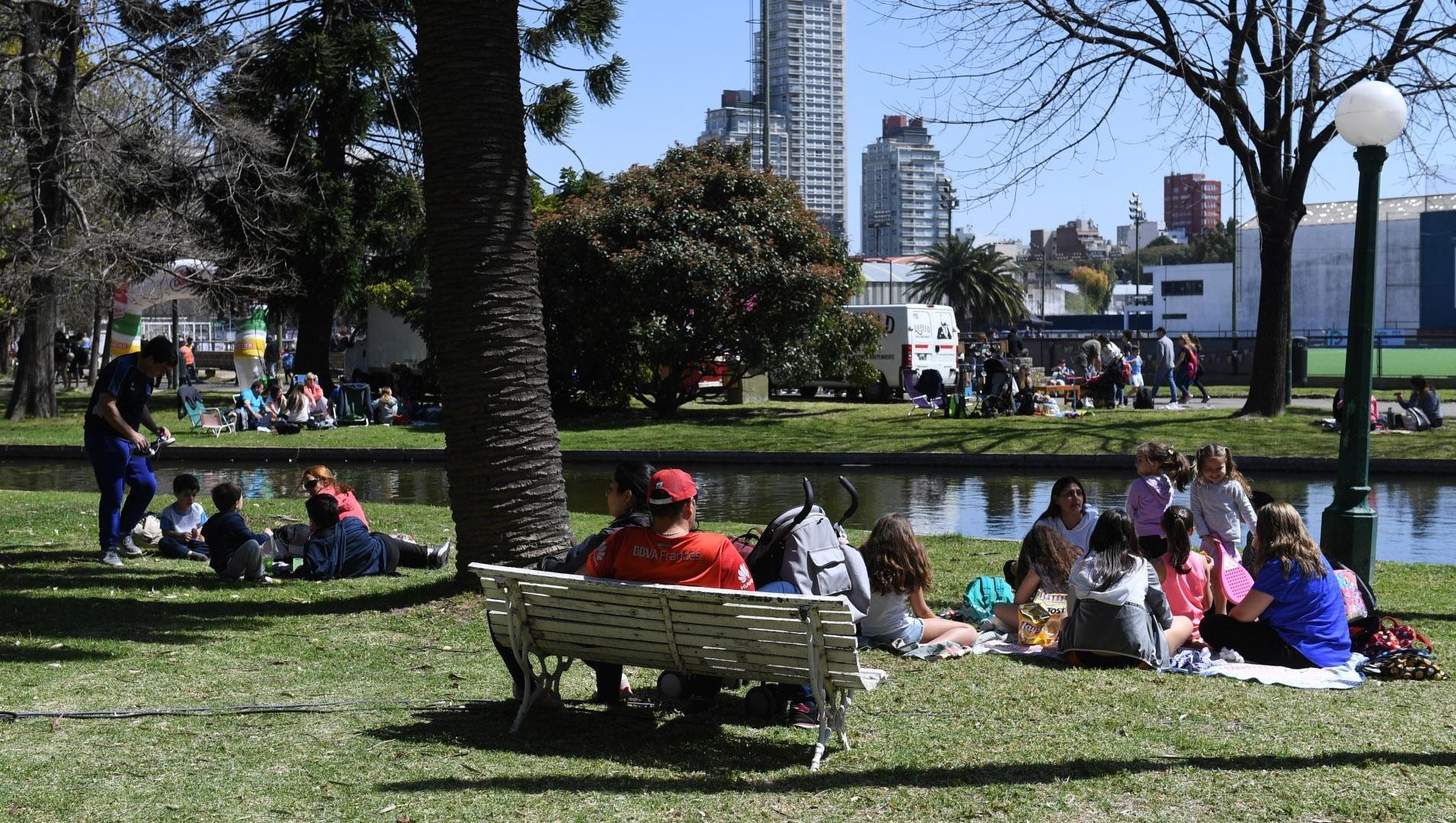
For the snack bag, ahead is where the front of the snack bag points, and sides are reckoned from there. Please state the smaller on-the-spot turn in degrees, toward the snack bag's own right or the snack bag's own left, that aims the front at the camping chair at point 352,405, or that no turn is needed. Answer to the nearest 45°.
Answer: approximately 135° to the snack bag's own right

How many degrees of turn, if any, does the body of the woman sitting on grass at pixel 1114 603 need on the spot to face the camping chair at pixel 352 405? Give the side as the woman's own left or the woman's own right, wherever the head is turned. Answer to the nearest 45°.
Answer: approximately 45° to the woman's own left

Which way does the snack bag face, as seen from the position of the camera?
facing the viewer

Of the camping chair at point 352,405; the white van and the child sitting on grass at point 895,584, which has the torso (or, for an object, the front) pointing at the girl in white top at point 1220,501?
the child sitting on grass

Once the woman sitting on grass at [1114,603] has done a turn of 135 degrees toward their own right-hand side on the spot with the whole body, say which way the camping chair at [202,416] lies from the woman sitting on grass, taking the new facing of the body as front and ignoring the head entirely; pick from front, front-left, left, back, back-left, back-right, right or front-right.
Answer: back

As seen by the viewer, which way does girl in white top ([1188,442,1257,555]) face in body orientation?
toward the camera

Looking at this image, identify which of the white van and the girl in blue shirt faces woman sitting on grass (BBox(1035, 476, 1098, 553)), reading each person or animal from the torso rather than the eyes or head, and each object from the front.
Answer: the girl in blue shirt

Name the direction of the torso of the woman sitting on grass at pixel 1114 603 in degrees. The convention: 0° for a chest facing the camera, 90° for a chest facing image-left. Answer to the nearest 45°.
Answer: approximately 180°

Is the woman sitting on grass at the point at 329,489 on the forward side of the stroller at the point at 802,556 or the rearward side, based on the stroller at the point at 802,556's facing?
on the forward side

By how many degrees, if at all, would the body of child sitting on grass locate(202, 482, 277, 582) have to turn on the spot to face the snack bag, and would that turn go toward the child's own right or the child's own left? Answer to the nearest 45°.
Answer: approximately 90° to the child's own right

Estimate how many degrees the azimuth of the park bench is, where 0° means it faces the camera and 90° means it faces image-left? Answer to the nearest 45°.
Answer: approximately 225°

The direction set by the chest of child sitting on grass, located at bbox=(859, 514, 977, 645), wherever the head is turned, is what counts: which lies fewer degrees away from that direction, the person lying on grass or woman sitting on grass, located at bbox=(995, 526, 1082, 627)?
the woman sitting on grass

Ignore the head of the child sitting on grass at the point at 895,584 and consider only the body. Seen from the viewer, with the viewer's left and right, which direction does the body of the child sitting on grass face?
facing away from the viewer and to the right of the viewer

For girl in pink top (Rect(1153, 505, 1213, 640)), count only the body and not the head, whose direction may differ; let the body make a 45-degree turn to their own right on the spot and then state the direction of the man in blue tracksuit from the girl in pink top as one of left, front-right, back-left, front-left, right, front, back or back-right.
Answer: back-left

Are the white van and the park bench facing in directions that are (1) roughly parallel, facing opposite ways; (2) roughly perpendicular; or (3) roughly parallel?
roughly perpendicular

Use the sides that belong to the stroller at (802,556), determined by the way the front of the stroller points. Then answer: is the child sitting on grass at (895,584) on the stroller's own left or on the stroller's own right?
on the stroller's own right

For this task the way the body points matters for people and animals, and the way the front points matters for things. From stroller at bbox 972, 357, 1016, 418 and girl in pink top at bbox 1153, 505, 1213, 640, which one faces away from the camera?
the girl in pink top

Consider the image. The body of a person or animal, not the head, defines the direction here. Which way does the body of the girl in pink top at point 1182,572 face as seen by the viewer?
away from the camera

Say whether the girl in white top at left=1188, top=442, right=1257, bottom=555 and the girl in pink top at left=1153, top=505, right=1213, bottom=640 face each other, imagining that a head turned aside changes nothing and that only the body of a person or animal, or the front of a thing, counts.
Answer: yes
